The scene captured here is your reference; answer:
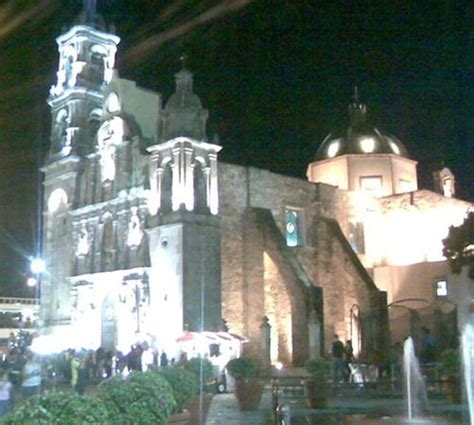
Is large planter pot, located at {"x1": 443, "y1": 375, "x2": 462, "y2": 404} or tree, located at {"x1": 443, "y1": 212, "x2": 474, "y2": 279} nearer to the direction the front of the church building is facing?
the large planter pot

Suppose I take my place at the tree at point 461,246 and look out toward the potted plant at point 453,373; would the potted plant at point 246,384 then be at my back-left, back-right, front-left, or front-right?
front-right

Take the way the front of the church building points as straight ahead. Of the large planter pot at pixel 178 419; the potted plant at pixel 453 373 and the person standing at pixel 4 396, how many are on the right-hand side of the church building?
0

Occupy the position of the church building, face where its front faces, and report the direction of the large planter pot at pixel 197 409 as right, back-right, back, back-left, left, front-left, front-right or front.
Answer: front-left

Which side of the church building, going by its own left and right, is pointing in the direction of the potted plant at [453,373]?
left

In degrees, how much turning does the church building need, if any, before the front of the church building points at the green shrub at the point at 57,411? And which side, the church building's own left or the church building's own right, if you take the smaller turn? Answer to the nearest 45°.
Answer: approximately 45° to the church building's own left

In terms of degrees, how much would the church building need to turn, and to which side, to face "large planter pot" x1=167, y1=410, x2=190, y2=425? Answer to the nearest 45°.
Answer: approximately 45° to its left

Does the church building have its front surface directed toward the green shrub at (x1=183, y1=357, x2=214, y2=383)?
no

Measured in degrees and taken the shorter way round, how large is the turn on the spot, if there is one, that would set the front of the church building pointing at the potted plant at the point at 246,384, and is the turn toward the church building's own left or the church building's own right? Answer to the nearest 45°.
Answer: approximately 45° to the church building's own left

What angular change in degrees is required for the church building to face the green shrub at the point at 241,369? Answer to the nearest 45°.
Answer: approximately 45° to its left

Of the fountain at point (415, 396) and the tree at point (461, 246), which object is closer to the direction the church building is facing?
the fountain

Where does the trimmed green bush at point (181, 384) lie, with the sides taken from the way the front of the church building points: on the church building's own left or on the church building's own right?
on the church building's own left

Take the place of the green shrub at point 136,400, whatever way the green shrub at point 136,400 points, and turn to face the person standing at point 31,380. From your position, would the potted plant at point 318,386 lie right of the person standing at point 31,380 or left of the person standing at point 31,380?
right

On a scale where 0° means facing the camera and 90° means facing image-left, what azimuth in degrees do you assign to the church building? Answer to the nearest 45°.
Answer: approximately 45°

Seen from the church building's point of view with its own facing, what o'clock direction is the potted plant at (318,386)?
The potted plant is roughly at 10 o'clock from the church building.
